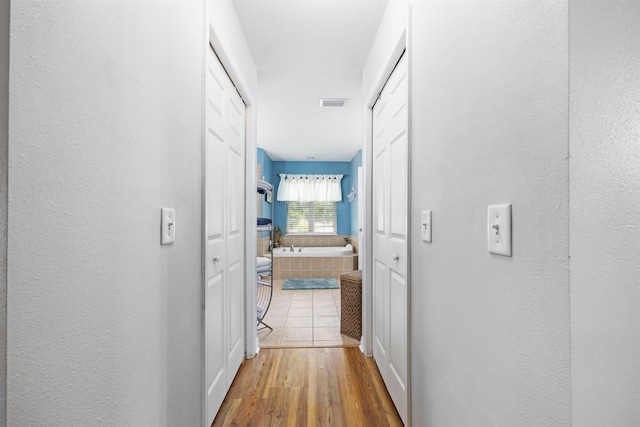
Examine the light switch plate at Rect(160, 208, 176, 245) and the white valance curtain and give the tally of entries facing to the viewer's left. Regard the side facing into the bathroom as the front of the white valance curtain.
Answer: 0

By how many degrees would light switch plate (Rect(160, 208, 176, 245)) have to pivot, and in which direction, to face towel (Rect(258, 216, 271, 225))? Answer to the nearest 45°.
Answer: approximately 90° to its left

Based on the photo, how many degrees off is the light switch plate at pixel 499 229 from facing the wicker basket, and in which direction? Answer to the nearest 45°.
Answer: approximately 90° to its right

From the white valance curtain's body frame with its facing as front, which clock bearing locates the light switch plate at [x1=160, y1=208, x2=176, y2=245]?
The light switch plate is roughly at 12 o'clock from the white valance curtain.

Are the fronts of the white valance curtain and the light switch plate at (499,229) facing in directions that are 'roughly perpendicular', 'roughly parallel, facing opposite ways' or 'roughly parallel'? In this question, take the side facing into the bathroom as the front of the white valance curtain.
roughly perpendicular

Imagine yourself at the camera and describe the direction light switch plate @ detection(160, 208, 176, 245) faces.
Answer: facing the viewer and to the right of the viewer

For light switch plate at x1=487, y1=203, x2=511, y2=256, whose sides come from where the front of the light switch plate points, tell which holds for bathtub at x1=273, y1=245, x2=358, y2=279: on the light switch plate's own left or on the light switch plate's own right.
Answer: on the light switch plate's own right

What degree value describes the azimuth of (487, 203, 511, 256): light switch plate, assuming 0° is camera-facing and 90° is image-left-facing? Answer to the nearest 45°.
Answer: approximately 45°

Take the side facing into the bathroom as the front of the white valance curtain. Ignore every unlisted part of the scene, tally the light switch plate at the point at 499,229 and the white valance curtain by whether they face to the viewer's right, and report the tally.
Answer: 0

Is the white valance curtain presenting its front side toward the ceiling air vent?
yes

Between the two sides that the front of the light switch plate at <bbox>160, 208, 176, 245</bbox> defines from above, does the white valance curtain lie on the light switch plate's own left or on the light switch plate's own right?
on the light switch plate's own left

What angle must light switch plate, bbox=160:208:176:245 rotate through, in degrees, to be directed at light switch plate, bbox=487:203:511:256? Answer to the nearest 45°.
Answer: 0° — it already faces it

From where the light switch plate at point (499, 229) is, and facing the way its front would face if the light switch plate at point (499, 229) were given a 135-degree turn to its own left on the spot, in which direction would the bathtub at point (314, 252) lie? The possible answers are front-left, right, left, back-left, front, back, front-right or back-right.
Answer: back-left

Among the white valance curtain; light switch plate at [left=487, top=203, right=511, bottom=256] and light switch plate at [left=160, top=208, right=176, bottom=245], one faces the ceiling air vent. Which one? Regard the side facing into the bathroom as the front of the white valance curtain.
the white valance curtain

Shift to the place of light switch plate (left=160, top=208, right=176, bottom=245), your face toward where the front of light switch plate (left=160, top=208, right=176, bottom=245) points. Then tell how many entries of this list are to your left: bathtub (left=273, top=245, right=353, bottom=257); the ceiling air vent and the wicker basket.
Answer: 3
